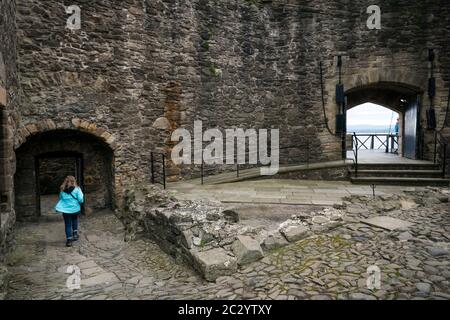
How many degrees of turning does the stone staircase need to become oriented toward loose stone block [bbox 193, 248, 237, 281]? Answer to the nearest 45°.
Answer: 0° — it already faces it

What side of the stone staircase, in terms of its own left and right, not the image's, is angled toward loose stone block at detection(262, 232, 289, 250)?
front

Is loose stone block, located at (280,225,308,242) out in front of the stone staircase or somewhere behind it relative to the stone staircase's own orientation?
in front

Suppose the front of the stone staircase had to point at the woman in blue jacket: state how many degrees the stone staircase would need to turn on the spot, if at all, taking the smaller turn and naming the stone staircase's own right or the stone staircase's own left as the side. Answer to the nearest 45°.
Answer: approximately 45° to the stone staircase's own right

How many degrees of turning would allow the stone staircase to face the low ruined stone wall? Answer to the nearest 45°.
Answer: approximately 45° to its right

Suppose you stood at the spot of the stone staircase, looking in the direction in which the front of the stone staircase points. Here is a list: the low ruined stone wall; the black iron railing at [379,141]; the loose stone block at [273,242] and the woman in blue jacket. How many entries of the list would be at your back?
1

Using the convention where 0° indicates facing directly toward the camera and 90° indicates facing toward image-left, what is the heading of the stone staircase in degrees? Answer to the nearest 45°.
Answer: approximately 0°

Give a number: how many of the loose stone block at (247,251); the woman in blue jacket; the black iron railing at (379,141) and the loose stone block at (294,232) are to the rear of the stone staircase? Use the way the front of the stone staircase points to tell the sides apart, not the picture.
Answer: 1

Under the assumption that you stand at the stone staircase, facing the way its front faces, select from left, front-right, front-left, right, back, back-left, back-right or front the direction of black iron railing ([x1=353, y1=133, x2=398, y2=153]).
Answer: back
